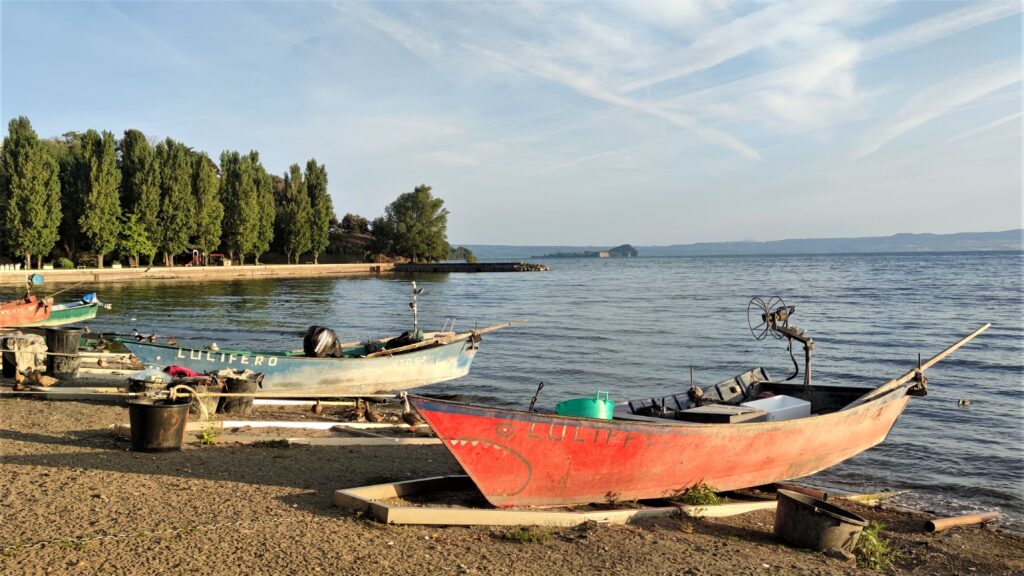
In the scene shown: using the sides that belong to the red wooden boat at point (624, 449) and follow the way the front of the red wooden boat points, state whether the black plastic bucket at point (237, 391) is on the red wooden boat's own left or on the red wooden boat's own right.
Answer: on the red wooden boat's own right

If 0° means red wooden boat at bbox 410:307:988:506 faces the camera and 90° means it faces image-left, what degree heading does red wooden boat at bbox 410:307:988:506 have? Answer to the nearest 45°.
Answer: approximately 45°
